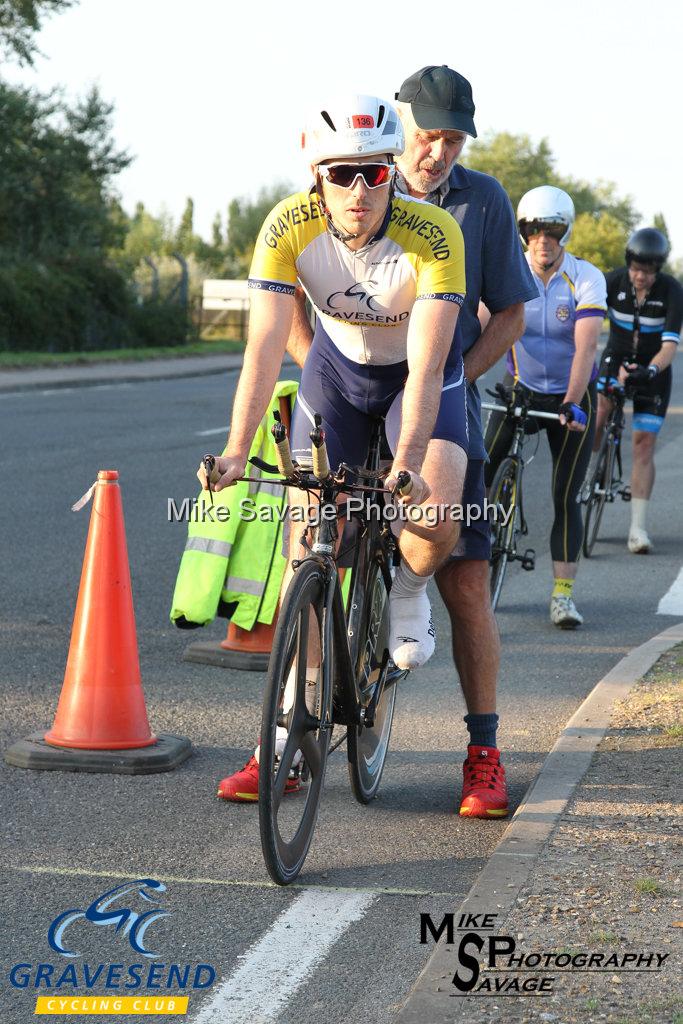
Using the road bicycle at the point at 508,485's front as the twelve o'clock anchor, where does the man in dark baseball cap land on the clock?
The man in dark baseball cap is roughly at 12 o'clock from the road bicycle.

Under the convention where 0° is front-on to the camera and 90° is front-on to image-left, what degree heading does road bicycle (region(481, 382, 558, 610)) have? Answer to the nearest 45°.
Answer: approximately 0°

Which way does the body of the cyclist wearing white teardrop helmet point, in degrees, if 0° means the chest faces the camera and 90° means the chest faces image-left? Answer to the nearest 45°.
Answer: approximately 0°

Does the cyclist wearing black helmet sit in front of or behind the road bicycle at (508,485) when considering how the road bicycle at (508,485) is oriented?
behind

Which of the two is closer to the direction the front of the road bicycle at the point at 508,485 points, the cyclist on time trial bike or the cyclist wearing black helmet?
the cyclist on time trial bike

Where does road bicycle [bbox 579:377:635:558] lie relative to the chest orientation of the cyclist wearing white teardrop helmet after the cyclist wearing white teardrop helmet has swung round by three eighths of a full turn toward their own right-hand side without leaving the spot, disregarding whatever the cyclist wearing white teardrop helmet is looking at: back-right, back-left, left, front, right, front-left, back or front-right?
front-right

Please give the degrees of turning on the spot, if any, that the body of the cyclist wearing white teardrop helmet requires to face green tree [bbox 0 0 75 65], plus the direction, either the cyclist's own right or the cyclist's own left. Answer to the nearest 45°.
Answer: approximately 135° to the cyclist's own right

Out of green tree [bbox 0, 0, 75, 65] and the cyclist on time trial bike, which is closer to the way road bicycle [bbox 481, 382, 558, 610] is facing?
the cyclist on time trial bike

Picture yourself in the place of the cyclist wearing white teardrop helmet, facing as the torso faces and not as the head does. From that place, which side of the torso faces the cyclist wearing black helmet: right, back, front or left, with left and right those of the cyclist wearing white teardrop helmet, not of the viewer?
back
